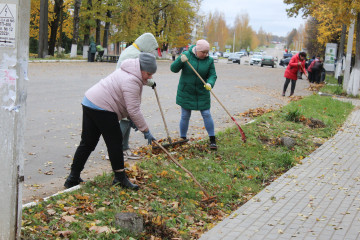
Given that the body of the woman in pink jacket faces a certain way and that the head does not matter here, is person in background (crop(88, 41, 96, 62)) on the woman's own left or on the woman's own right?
on the woman's own left

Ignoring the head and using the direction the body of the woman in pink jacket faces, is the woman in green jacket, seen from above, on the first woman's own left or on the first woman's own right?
on the first woman's own left

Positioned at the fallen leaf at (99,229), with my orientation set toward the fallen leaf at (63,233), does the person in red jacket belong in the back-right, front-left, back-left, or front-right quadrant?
back-right

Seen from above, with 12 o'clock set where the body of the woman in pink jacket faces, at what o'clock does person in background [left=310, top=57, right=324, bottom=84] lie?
The person in background is roughly at 10 o'clock from the woman in pink jacket.

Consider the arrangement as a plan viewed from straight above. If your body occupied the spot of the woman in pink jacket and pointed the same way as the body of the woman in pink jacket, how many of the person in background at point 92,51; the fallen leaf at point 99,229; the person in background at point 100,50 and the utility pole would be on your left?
2

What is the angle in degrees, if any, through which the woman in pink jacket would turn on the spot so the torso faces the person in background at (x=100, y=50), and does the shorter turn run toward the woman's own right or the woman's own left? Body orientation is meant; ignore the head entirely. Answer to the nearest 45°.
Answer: approximately 90° to the woman's own left

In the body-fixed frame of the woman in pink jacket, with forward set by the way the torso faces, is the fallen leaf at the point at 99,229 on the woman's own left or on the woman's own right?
on the woman's own right

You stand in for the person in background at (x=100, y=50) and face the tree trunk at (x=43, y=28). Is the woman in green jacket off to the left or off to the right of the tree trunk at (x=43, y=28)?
left

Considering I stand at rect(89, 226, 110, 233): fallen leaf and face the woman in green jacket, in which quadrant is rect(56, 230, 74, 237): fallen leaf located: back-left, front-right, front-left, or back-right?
back-left

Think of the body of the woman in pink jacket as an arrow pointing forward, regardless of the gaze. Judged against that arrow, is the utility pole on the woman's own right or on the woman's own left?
on the woman's own right

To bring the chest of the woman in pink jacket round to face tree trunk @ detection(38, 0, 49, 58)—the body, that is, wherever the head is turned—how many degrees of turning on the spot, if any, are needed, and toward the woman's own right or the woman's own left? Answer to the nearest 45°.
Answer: approximately 90° to the woman's own left

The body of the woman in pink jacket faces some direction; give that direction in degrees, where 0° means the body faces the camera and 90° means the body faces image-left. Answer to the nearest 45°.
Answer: approximately 270°

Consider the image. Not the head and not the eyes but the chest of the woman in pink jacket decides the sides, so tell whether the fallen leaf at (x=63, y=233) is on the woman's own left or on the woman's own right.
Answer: on the woman's own right
